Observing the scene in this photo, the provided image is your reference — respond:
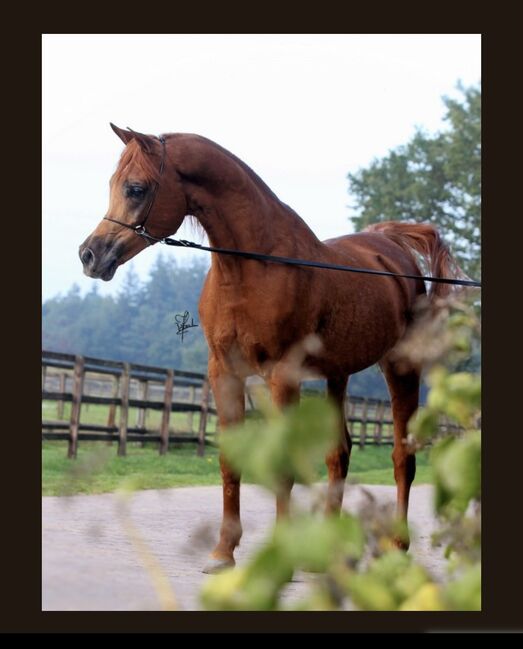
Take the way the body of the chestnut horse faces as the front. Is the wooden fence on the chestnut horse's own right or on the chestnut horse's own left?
on the chestnut horse's own right

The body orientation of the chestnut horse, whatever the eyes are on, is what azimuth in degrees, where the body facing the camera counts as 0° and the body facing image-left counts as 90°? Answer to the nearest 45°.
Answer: approximately 45°

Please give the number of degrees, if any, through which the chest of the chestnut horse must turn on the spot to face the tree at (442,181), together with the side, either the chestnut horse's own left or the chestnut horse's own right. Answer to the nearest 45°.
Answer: approximately 135° to the chestnut horse's own right
